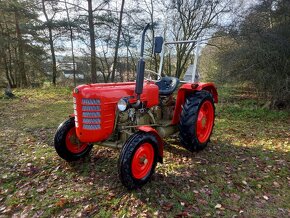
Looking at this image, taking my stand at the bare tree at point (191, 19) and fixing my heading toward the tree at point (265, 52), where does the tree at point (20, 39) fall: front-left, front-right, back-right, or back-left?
front-right

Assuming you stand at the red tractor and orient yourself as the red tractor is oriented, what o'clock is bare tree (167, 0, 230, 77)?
The bare tree is roughly at 5 o'clock from the red tractor.

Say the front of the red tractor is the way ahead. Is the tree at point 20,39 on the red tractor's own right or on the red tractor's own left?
on the red tractor's own right

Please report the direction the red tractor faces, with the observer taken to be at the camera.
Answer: facing the viewer and to the left of the viewer

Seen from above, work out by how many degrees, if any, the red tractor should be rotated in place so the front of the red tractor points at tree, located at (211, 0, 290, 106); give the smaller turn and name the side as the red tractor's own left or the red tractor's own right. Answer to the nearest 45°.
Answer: approximately 180°

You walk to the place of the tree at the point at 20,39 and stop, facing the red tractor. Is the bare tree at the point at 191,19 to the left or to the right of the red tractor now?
left
